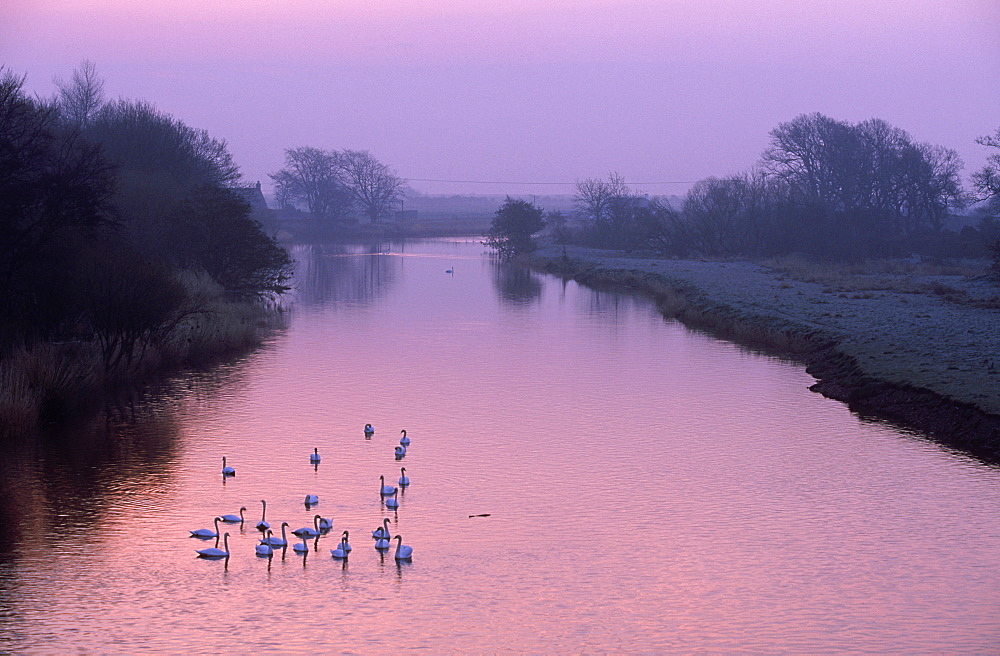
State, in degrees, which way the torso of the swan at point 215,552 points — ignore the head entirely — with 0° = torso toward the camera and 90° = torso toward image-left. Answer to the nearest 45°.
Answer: approximately 270°

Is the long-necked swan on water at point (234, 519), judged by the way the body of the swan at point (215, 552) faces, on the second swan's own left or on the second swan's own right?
on the second swan's own left

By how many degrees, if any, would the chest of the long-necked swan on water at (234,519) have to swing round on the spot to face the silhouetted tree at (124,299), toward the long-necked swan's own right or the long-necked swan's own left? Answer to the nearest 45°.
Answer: approximately 90° to the long-necked swan's own left

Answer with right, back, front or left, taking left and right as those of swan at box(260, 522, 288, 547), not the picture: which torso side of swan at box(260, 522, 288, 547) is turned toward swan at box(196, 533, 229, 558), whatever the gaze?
back

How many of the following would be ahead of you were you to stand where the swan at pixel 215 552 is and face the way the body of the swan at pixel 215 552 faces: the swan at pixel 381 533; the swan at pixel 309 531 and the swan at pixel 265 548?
3

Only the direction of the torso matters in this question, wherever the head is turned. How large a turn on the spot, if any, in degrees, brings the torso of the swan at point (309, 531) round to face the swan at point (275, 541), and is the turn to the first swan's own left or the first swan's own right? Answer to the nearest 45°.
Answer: approximately 135° to the first swan's own right

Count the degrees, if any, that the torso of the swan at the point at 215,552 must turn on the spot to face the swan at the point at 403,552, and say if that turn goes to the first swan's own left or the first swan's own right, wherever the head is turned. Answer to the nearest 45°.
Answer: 0° — it already faces it

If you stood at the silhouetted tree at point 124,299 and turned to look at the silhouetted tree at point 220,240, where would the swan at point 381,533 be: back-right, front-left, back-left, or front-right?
back-right

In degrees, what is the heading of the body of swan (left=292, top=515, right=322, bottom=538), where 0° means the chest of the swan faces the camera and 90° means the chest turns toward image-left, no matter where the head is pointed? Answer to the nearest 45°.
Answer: approximately 270°
